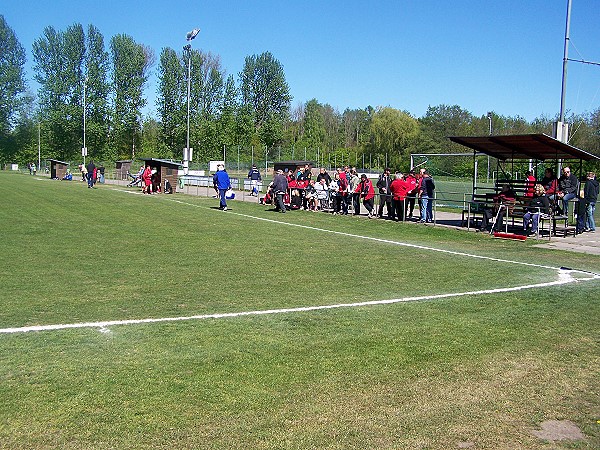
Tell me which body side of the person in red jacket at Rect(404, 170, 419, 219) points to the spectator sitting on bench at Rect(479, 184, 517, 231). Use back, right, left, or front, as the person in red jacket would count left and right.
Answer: left

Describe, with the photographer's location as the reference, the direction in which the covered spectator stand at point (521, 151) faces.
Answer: facing the viewer and to the left of the viewer

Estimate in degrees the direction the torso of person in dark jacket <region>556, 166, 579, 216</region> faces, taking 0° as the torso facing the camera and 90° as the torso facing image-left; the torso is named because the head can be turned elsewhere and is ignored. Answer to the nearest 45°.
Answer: approximately 45°

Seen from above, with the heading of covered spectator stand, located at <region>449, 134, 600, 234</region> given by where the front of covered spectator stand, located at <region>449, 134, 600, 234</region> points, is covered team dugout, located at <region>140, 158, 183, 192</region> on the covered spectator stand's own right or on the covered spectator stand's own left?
on the covered spectator stand's own right

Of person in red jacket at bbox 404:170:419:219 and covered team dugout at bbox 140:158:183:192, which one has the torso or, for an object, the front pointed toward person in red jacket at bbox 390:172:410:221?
person in red jacket at bbox 404:170:419:219

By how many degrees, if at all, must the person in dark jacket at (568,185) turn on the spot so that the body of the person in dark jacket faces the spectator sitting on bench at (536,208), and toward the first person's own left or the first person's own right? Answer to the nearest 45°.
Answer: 0° — they already face them

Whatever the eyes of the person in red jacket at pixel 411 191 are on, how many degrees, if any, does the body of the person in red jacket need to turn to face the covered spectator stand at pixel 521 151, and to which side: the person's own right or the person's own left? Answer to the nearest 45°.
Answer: approximately 90° to the person's own left

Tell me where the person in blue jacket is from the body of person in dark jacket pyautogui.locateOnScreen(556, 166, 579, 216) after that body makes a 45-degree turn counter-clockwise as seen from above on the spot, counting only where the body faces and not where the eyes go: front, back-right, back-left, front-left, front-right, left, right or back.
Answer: right

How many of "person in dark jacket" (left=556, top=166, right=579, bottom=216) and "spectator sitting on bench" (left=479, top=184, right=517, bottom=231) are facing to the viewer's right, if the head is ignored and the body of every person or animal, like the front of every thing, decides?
0

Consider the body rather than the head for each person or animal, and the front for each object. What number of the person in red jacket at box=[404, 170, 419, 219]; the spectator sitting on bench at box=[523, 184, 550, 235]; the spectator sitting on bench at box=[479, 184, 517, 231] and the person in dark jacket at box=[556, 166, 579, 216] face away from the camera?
0

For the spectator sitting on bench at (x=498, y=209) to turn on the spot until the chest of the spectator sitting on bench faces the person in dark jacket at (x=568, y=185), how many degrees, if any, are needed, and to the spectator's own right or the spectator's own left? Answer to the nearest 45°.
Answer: approximately 180°
